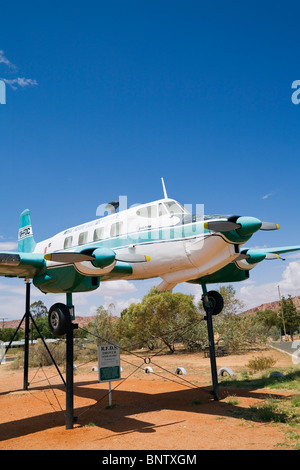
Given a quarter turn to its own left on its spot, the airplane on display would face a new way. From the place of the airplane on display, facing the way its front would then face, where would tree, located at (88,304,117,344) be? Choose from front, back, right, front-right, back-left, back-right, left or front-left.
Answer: front-left

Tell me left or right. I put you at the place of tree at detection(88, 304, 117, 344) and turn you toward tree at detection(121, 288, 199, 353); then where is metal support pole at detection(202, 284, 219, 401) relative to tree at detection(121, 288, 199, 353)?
right

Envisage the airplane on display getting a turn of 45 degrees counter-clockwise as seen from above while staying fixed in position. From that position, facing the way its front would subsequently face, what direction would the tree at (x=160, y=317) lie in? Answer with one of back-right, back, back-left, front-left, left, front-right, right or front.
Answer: left

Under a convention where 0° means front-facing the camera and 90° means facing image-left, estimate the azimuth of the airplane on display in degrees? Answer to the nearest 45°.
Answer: approximately 315°
